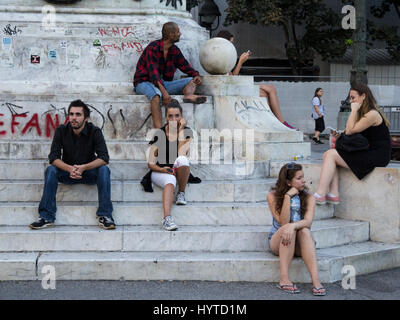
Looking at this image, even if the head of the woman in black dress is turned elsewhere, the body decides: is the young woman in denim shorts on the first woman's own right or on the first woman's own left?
on the first woman's own left

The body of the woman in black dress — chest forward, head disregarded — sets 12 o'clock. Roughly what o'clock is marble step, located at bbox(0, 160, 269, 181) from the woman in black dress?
The marble step is roughly at 12 o'clock from the woman in black dress.

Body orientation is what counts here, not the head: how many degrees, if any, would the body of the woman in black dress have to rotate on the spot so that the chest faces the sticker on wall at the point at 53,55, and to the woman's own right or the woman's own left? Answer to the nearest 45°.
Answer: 0° — they already face it

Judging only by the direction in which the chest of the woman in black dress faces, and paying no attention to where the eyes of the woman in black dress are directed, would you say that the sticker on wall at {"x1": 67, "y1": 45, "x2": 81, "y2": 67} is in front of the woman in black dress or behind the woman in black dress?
in front

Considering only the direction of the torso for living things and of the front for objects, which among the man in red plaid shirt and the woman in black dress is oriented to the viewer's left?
the woman in black dress

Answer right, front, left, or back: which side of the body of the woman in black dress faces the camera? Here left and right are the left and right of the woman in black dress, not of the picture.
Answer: left

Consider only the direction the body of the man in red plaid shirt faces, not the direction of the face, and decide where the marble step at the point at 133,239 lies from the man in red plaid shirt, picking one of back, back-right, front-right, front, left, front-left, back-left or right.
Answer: front-right

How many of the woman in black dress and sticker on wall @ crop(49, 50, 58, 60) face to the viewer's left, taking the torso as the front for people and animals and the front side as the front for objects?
1

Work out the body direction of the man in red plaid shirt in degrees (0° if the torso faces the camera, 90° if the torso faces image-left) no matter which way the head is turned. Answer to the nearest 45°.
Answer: approximately 315°

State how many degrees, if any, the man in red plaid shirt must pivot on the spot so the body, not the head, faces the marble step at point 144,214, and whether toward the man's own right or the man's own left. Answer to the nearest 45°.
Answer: approximately 45° to the man's own right

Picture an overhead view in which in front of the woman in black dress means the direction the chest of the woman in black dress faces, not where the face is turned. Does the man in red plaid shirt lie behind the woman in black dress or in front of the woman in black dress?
in front

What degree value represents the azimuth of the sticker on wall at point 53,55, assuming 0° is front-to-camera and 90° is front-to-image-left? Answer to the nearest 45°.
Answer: approximately 0°
